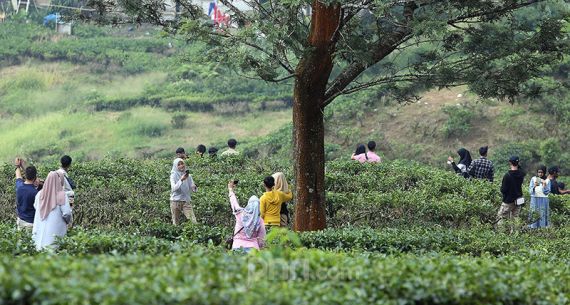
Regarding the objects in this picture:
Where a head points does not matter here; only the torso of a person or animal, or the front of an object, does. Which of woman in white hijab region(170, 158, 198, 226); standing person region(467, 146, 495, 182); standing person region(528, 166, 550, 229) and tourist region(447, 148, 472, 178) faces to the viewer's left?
the tourist

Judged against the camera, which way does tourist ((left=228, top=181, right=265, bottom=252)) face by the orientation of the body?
away from the camera

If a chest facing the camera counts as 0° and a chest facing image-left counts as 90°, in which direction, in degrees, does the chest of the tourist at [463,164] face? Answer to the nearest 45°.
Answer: approximately 90°

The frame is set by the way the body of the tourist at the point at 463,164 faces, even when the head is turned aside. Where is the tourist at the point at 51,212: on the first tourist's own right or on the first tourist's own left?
on the first tourist's own left

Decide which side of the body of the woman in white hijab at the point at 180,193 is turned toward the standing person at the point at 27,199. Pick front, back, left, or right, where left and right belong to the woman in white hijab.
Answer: right

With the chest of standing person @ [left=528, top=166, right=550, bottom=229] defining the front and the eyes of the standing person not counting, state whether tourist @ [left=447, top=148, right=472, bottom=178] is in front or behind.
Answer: behind
